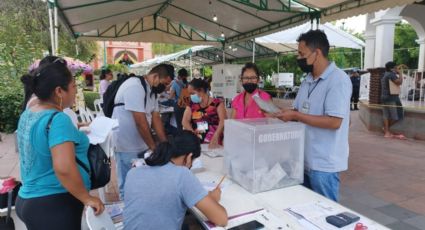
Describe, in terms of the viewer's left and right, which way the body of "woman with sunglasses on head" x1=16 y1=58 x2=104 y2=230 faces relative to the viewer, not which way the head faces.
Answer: facing away from the viewer and to the right of the viewer

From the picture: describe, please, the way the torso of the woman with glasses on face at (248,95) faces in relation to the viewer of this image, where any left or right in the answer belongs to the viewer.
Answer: facing the viewer

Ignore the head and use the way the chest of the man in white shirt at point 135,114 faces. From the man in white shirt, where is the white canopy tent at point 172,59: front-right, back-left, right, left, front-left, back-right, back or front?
left

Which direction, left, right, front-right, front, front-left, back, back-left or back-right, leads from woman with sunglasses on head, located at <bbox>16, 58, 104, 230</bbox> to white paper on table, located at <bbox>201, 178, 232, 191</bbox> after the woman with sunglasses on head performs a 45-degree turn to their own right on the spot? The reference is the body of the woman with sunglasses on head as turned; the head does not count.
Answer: front

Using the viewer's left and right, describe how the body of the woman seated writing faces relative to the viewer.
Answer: facing away from the viewer and to the right of the viewer

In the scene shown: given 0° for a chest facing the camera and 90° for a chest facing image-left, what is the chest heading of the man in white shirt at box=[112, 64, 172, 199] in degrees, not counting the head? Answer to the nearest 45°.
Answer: approximately 270°

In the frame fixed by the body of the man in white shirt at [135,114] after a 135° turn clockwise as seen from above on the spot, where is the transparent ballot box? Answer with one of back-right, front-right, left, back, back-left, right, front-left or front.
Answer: left

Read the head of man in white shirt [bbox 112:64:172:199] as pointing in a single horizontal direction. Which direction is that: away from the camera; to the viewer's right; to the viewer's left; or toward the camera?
to the viewer's right

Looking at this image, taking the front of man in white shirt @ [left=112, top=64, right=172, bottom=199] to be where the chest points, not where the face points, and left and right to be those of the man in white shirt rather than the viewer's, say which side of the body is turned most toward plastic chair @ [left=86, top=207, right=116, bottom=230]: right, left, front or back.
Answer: right

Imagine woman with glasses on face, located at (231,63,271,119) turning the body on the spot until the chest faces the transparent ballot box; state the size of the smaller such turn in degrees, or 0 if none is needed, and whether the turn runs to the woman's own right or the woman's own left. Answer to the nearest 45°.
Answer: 0° — they already face it
